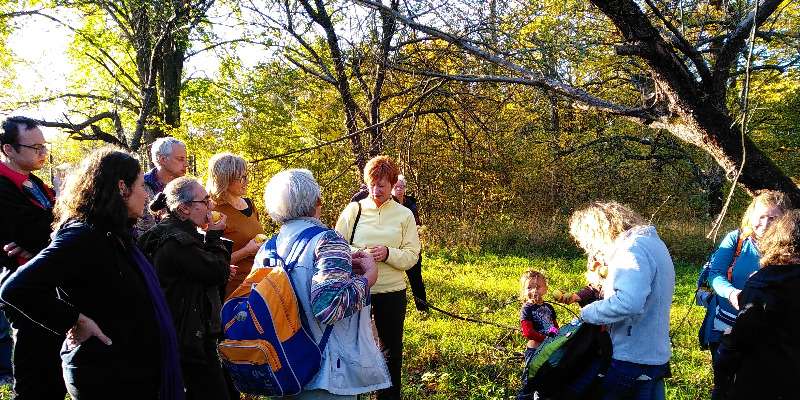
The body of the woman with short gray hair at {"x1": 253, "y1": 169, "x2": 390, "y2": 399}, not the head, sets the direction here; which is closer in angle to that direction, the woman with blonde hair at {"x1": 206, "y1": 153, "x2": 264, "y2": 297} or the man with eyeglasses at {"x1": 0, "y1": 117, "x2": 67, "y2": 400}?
the woman with blonde hair

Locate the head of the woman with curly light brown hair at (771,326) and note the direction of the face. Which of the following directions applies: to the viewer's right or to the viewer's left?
to the viewer's left

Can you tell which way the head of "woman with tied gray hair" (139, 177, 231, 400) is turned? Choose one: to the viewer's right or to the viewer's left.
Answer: to the viewer's right

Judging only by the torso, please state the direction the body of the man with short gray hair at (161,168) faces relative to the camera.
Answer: to the viewer's right

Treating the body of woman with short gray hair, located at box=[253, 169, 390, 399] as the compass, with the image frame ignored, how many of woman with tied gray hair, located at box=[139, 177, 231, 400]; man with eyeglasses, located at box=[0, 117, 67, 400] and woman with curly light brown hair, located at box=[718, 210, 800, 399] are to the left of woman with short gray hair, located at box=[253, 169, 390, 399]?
2

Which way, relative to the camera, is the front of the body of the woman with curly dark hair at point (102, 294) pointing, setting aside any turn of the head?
to the viewer's right

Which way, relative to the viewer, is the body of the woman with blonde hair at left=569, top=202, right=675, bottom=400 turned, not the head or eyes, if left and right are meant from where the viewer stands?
facing to the left of the viewer

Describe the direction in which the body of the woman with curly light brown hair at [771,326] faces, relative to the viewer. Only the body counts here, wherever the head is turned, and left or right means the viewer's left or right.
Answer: facing away from the viewer and to the left of the viewer

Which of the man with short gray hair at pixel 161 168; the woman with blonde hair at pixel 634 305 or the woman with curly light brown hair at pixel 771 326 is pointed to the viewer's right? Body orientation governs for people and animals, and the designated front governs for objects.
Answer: the man with short gray hair

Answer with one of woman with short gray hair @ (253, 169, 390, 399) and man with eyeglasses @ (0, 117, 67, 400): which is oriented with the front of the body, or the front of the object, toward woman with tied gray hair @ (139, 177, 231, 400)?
the man with eyeglasses

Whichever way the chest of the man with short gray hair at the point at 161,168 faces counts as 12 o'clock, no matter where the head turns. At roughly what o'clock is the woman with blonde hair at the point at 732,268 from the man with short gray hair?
The woman with blonde hair is roughly at 1 o'clock from the man with short gray hair.

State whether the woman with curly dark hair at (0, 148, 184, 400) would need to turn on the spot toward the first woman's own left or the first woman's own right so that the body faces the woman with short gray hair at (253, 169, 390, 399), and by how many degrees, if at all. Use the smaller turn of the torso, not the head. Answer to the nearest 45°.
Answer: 0° — they already face them

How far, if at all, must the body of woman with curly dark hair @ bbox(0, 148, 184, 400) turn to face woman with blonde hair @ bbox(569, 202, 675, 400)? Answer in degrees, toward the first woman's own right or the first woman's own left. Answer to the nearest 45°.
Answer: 0° — they already face them

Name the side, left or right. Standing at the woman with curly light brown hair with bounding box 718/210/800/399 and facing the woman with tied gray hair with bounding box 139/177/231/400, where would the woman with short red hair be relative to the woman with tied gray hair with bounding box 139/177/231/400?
right

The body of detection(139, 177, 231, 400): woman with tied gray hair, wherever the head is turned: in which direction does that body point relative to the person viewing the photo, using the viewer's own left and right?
facing to the right of the viewer

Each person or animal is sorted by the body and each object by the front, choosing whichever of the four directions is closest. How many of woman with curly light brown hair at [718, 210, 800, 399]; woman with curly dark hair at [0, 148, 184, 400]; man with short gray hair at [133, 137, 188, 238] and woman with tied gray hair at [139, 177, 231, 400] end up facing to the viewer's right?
3

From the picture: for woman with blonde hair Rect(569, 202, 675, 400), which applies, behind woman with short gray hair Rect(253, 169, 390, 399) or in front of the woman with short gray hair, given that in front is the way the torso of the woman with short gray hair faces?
in front
